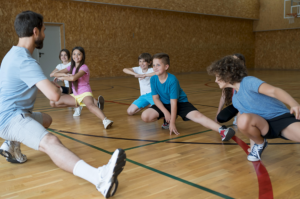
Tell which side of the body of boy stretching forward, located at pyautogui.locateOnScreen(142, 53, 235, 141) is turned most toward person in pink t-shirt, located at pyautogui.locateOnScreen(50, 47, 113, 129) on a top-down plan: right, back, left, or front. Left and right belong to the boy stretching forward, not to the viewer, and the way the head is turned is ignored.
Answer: right

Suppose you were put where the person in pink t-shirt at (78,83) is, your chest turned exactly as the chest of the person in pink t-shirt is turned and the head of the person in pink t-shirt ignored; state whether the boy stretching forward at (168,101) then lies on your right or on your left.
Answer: on your left

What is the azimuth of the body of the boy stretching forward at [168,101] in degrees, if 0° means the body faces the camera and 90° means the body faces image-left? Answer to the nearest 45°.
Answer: approximately 45°

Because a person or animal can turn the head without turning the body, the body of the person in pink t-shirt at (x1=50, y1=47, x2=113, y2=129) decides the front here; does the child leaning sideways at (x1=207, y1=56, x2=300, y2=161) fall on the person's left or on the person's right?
on the person's left
